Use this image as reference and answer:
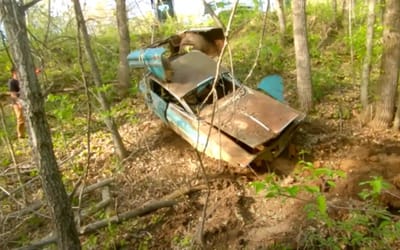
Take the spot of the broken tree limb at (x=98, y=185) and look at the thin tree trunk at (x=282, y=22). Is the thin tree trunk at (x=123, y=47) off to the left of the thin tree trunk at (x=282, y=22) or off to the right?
left

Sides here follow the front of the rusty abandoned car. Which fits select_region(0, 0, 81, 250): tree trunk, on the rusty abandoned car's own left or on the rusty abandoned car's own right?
on the rusty abandoned car's own right

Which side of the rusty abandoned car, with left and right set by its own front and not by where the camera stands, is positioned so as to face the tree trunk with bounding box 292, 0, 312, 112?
left

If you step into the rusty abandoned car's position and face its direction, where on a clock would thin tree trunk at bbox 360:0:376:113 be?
The thin tree trunk is roughly at 10 o'clock from the rusty abandoned car.

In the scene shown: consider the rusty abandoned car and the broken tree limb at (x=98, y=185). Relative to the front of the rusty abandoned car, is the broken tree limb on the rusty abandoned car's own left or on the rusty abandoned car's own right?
on the rusty abandoned car's own right

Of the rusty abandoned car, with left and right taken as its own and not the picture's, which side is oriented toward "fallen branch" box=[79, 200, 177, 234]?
right

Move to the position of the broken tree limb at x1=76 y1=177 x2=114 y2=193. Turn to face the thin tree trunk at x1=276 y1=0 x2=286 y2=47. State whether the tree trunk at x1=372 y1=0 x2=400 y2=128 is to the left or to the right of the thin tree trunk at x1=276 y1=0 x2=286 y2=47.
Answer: right

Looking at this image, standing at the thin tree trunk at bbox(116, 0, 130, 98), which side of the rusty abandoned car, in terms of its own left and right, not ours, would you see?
back

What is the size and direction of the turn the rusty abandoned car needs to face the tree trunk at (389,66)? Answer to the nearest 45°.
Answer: approximately 45° to its left

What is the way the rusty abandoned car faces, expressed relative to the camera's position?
facing the viewer and to the right of the viewer

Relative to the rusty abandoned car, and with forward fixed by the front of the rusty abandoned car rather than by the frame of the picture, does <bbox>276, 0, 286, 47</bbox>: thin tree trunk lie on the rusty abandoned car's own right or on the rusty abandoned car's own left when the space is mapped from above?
on the rusty abandoned car's own left

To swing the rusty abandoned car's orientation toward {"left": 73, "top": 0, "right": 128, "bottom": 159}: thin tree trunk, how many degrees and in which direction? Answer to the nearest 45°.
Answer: approximately 135° to its right
